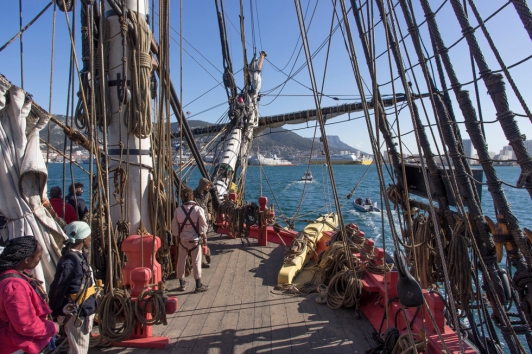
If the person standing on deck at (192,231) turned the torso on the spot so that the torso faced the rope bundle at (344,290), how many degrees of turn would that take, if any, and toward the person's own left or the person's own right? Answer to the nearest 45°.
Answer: approximately 135° to the person's own right

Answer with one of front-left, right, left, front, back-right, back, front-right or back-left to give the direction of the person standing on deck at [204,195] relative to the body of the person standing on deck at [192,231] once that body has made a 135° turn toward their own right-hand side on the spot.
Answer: back-left

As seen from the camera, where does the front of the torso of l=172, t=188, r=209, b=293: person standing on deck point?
away from the camera

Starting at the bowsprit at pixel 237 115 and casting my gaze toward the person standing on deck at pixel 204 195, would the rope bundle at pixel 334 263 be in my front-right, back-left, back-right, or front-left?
front-left

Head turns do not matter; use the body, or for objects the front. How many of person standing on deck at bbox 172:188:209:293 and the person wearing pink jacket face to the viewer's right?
1

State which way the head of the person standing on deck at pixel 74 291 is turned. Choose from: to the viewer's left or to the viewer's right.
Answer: to the viewer's right

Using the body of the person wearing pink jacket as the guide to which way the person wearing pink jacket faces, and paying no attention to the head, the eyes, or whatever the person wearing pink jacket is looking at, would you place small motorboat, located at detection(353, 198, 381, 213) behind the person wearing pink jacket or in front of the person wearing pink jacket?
in front

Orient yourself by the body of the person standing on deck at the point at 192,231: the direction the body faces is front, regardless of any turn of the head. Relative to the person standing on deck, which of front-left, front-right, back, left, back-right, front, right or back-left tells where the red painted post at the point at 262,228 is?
front-right

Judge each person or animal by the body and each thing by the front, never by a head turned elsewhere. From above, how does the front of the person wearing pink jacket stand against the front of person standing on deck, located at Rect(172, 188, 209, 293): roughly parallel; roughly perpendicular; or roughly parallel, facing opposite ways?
roughly perpendicular

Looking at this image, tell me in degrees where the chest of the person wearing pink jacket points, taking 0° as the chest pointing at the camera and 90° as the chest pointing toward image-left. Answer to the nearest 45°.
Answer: approximately 270°
